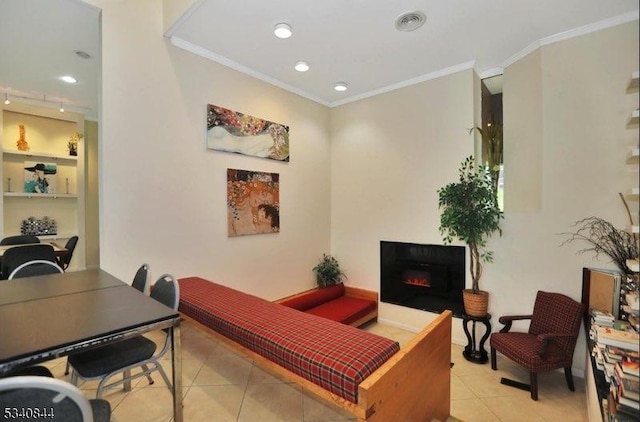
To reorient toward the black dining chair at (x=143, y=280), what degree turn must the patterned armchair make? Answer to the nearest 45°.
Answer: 0° — it already faces it

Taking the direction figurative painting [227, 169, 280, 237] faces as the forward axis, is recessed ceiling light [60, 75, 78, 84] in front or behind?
behind

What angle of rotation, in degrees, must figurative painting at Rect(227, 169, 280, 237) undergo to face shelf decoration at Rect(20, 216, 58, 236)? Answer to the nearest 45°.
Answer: approximately 180°

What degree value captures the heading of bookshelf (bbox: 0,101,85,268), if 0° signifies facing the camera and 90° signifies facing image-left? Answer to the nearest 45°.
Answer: approximately 315°

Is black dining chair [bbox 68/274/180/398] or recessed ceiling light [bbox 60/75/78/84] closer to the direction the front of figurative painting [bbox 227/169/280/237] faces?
the black dining chair

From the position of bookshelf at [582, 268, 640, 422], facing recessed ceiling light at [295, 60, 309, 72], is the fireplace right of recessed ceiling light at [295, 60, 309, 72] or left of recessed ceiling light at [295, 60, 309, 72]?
right

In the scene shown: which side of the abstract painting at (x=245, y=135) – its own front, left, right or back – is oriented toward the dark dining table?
right
